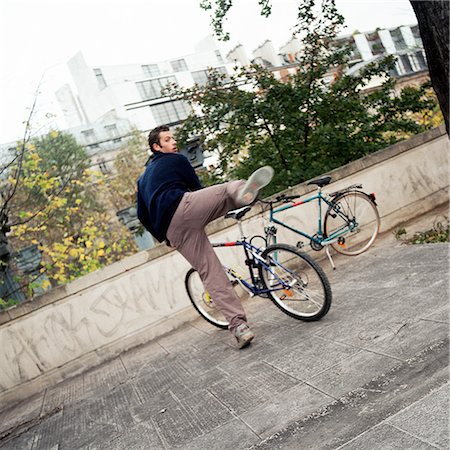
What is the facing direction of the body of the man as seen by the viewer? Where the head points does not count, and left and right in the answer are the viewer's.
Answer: facing away from the viewer and to the right of the viewer

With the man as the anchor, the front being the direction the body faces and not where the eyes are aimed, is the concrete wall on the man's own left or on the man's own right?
on the man's own left
